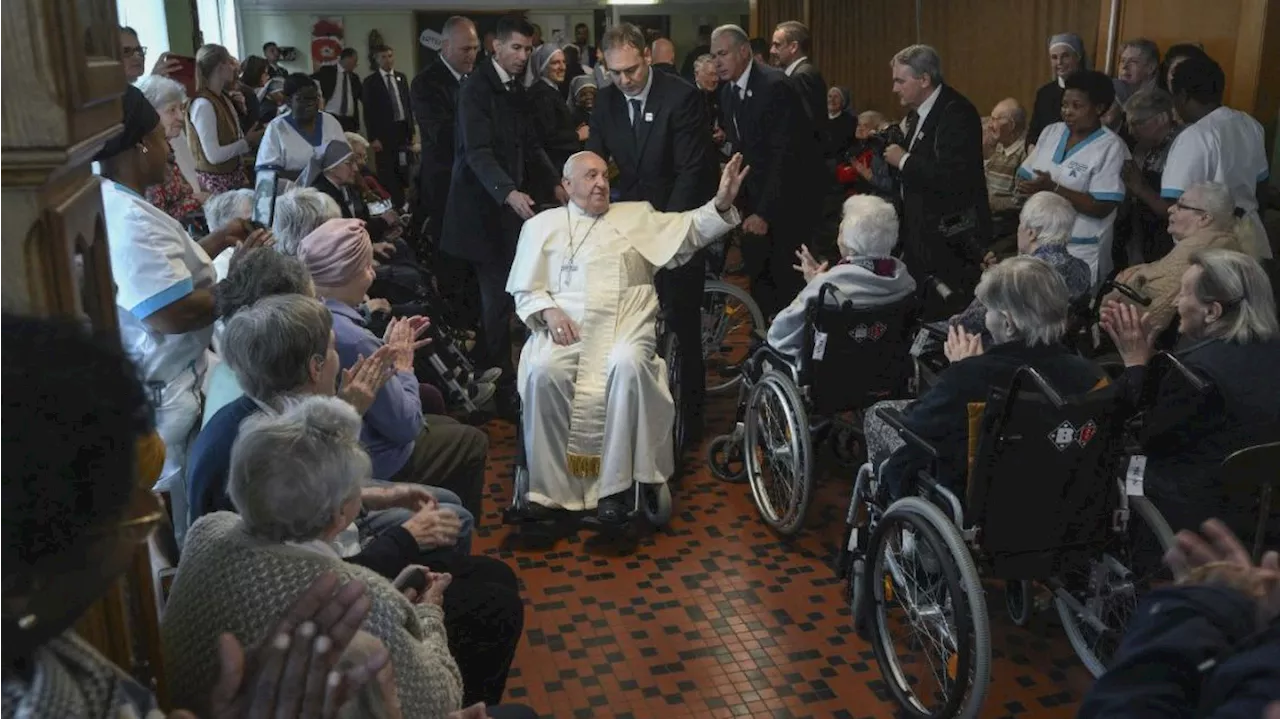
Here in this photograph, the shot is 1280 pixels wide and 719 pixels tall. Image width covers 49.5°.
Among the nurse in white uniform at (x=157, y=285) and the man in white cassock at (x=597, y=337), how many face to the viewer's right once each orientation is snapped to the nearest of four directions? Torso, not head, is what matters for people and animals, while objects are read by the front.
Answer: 1

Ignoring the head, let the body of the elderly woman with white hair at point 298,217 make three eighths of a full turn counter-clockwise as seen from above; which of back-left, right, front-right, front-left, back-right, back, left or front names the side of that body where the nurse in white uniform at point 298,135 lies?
right

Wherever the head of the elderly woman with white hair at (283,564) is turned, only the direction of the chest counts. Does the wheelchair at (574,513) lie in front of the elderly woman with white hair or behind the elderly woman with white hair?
in front

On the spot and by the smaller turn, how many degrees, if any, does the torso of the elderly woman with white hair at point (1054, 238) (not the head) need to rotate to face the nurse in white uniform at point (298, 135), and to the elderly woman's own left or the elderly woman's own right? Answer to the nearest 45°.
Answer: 0° — they already face them

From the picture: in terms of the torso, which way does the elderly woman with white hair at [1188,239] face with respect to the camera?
to the viewer's left

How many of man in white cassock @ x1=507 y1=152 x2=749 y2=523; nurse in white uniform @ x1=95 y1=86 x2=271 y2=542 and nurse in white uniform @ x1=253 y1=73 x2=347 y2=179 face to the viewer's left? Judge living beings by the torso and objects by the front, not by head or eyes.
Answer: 0

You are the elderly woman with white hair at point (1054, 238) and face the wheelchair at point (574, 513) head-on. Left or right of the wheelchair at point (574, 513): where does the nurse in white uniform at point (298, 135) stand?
right

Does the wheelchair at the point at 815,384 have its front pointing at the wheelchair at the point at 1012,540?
no

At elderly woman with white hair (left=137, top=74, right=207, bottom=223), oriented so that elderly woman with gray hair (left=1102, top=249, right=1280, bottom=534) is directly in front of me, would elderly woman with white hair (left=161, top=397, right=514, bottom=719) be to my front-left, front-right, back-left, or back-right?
front-right

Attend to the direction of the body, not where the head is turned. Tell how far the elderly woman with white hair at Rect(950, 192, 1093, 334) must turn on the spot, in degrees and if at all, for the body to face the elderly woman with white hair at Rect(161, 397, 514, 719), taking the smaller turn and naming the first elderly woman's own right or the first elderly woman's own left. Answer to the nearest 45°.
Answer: approximately 90° to the first elderly woman's own left

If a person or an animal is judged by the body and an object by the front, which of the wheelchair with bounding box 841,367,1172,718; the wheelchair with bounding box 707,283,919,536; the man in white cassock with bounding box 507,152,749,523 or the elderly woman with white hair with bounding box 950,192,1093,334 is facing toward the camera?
the man in white cassock

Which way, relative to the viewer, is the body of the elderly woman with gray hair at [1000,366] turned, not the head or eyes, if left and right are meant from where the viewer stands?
facing away from the viewer and to the left of the viewer

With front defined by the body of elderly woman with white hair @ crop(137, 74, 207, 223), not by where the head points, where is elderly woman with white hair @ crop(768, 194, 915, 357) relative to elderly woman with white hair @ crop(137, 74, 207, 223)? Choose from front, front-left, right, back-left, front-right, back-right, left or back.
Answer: front

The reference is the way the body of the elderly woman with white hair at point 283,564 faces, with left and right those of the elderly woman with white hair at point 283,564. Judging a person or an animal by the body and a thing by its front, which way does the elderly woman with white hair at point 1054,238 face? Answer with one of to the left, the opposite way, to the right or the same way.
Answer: to the left

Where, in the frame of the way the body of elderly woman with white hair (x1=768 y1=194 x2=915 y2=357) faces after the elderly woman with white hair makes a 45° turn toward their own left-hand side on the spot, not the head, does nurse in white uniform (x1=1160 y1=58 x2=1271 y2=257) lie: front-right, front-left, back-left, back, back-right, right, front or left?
back-right

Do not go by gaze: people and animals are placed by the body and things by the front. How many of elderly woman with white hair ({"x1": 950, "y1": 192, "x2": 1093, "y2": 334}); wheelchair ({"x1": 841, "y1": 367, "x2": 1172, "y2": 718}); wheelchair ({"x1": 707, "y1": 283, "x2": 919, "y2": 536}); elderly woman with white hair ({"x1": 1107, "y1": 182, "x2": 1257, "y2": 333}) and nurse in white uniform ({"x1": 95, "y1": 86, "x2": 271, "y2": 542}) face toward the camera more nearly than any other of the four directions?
0

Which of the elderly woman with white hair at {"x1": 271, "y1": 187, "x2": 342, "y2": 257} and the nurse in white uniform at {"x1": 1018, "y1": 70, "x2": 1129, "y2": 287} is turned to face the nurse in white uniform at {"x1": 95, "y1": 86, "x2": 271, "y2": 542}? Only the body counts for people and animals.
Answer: the nurse in white uniform at {"x1": 1018, "y1": 70, "x2": 1129, "y2": 287}

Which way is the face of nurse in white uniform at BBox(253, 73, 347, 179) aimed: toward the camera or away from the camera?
toward the camera

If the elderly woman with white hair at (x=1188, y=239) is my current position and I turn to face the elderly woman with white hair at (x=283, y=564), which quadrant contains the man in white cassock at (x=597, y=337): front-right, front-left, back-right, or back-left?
front-right

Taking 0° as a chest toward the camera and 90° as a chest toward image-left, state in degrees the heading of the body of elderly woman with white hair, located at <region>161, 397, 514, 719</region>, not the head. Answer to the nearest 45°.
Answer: approximately 225°
